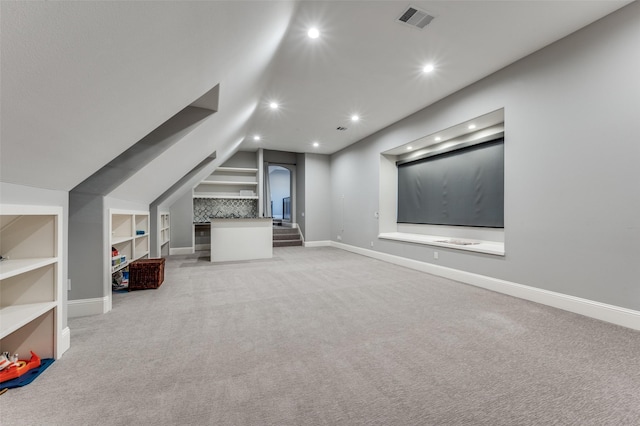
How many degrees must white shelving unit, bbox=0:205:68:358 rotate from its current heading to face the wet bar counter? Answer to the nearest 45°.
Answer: approximately 90° to its left

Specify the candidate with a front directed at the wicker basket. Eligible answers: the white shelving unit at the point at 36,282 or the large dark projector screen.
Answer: the large dark projector screen

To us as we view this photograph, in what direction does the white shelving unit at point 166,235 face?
facing the viewer and to the right of the viewer

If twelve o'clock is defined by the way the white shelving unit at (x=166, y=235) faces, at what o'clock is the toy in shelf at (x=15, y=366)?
The toy in shelf is roughly at 2 o'clock from the white shelving unit.

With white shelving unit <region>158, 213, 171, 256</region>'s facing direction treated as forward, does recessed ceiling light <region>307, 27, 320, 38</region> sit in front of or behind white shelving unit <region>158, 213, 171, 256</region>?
in front

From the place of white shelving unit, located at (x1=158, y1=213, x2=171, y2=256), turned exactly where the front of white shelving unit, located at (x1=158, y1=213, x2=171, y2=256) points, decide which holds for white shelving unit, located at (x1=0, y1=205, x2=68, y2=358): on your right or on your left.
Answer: on your right

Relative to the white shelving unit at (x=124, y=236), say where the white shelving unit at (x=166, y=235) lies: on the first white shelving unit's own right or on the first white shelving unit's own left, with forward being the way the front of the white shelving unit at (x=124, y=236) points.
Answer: on the first white shelving unit's own left

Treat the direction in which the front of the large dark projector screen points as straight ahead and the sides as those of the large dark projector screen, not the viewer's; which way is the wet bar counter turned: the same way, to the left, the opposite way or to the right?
to the left

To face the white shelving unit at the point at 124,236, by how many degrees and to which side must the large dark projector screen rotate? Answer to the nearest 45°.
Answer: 0° — it already faces it

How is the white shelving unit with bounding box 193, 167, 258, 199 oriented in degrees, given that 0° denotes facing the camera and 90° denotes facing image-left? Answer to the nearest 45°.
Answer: approximately 0°
